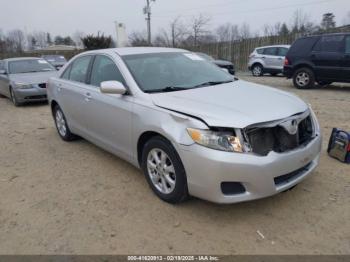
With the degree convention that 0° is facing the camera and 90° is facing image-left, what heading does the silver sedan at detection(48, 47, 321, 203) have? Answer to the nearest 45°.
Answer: approximately 315°

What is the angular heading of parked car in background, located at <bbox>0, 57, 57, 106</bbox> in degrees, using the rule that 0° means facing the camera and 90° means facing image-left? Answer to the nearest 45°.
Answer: approximately 315°

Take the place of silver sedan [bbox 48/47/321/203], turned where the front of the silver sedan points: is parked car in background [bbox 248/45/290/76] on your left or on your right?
on your left
